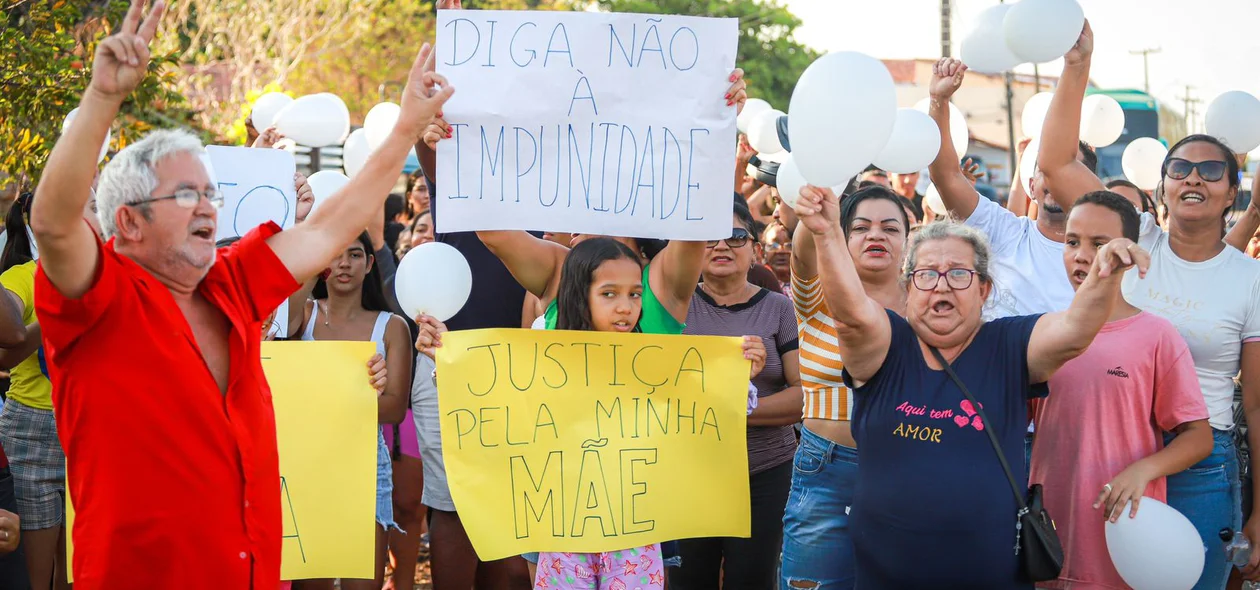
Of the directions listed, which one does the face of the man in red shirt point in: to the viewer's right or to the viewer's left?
to the viewer's right

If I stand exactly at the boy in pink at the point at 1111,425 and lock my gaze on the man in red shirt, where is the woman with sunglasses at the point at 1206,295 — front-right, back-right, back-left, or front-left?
back-right

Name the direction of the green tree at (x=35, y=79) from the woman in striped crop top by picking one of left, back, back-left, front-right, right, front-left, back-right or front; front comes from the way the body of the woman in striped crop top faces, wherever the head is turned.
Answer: right

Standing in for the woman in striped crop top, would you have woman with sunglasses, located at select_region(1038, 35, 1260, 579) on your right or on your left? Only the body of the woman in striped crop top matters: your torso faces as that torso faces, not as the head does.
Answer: on your left

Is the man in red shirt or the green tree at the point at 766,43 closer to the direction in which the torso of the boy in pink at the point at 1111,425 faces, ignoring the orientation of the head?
the man in red shirt

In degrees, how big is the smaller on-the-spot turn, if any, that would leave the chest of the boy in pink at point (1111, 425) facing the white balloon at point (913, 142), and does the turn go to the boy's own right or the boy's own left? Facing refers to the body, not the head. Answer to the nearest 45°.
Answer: approximately 90° to the boy's own right

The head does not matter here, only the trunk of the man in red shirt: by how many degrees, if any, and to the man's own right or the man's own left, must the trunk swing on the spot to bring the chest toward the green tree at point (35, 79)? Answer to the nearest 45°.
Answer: approximately 135° to the man's own left

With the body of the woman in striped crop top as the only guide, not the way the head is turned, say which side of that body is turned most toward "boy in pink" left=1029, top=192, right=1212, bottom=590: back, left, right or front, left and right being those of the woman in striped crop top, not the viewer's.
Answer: left
